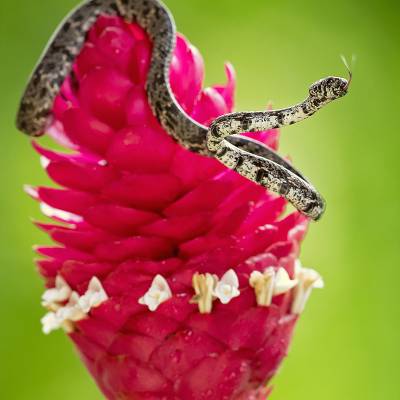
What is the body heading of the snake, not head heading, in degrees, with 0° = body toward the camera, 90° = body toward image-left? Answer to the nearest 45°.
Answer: approximately 270°
